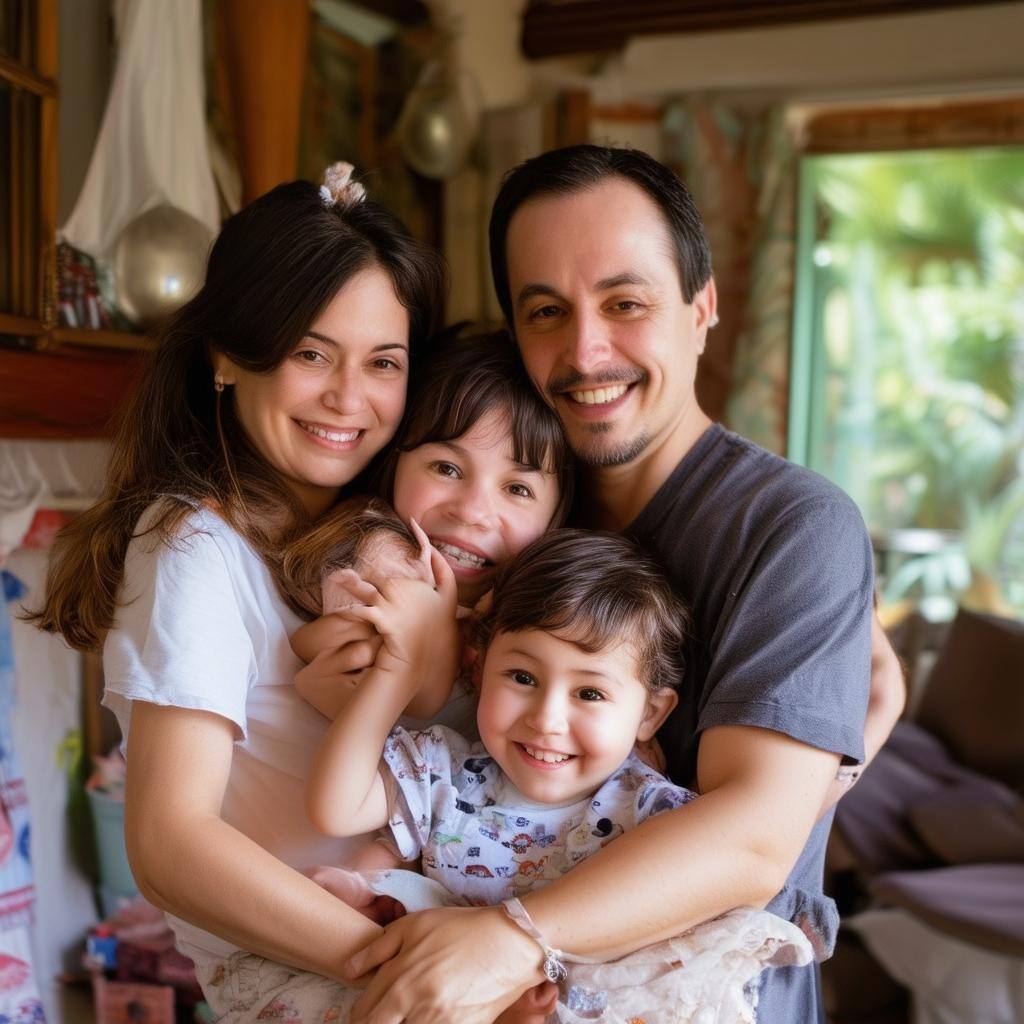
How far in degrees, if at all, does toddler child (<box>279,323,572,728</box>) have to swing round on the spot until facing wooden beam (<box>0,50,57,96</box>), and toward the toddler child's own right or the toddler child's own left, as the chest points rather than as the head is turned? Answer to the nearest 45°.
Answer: approximately 135° to the toddler child's own right

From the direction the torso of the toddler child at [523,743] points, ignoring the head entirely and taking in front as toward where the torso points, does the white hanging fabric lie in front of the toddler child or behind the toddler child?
behind

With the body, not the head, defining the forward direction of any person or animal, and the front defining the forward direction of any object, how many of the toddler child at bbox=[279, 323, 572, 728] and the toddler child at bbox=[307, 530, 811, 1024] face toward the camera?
2

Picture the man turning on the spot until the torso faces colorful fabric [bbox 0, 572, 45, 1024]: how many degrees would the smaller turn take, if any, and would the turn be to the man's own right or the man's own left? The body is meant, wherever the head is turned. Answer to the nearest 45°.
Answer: approximately 90° to the man's own right

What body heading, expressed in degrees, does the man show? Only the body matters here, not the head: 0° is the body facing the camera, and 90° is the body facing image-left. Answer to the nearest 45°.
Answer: approximately 45°

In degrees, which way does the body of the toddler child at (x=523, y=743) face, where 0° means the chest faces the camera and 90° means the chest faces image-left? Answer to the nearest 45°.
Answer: approximately 0°

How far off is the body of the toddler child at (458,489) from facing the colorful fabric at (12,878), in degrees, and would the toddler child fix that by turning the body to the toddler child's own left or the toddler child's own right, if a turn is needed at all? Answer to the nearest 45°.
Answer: approximately 135° to the toddler child's own right

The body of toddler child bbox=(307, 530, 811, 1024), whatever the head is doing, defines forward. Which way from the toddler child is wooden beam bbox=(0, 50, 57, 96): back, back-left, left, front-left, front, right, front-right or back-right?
back-right

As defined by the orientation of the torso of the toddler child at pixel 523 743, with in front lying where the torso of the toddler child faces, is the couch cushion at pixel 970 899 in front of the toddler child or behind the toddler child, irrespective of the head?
behind

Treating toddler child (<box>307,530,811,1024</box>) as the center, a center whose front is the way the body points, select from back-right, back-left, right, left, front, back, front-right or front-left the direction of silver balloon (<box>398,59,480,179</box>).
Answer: back
